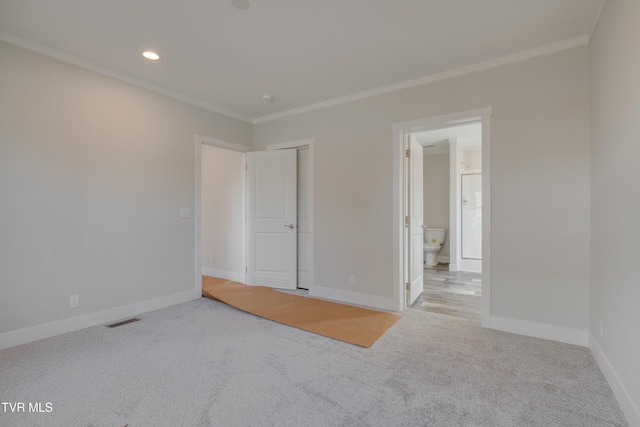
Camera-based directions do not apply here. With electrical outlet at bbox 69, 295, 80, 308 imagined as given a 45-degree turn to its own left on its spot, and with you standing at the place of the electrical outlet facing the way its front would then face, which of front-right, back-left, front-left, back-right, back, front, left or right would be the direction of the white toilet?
front-left

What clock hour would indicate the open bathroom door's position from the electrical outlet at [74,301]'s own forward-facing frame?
The open bathroom door is roughly at 10 o'clock from the electrical outlet.

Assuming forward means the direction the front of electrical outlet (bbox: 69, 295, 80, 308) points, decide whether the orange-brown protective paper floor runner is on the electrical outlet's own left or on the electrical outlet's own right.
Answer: on the electrical outlet's own left

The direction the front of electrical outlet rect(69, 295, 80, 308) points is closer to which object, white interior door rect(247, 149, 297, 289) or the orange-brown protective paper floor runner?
the orange-brown protective paper floor runner

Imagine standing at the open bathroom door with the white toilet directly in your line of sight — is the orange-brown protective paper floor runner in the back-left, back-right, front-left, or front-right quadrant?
back-left

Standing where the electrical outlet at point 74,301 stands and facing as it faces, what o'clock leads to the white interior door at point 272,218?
The white interior door is roughly at 9 o'clock from the electrical outlet.
